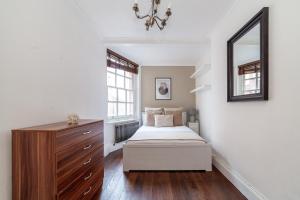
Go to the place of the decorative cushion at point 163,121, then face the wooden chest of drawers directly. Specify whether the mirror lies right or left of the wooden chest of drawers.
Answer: left

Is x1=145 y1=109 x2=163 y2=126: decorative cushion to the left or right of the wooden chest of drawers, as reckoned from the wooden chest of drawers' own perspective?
on its left

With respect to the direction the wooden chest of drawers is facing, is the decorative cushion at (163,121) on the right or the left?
on its left

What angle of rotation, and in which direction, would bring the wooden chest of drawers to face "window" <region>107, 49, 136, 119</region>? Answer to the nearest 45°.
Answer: approximately 90° to its left

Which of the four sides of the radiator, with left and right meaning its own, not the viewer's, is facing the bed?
front

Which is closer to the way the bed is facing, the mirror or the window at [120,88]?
the mirror

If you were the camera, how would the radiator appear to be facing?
facing the viewer and to the right of the viewer

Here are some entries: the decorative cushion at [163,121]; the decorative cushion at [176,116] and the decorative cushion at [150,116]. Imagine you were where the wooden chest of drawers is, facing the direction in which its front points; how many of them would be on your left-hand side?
3

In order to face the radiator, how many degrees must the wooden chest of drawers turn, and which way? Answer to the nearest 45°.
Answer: approximately 90° to its left

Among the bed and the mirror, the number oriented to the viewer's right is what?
0

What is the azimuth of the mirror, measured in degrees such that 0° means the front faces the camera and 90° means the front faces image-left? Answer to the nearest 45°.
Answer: approximately 45°

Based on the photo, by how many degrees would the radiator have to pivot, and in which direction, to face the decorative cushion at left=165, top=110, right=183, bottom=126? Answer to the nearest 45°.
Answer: approximately 45° to its left

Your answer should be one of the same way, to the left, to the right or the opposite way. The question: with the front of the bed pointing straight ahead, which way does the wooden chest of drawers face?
to the left

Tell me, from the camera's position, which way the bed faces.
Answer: facing the viewer

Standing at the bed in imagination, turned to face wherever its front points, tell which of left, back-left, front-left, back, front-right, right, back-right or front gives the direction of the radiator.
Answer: back-right
